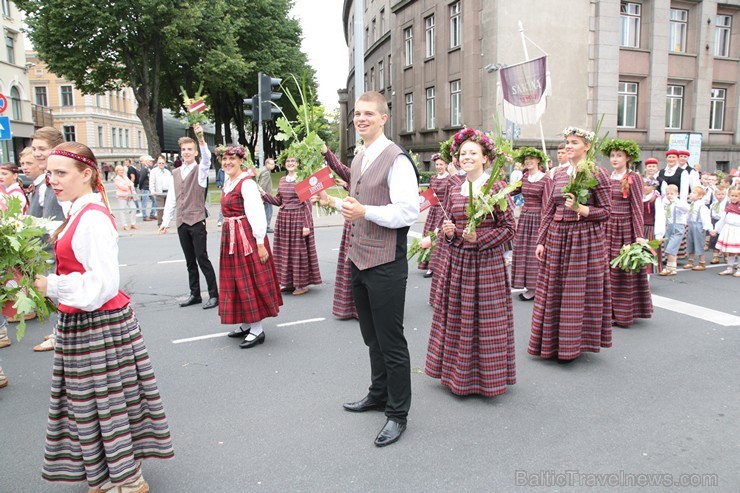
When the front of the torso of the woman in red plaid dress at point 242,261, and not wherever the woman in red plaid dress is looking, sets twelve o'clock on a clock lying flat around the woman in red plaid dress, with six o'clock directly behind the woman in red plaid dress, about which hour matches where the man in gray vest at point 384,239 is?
The man in gray vest is roughly at 10 o'clock from the woman in red plaid dress.

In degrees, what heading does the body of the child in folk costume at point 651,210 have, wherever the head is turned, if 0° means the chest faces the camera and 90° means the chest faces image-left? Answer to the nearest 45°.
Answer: approximately 45°

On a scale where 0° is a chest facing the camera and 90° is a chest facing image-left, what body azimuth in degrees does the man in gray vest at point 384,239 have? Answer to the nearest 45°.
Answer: approximately 45°

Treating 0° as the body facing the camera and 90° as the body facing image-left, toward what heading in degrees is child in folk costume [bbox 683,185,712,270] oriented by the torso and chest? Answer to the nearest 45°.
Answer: approximately 45°

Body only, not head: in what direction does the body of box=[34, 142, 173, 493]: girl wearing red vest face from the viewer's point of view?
to the viewer's left

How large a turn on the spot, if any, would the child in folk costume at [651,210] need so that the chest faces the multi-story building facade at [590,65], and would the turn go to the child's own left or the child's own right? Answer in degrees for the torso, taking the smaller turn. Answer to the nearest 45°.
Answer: approximately 135° to the child's own right
